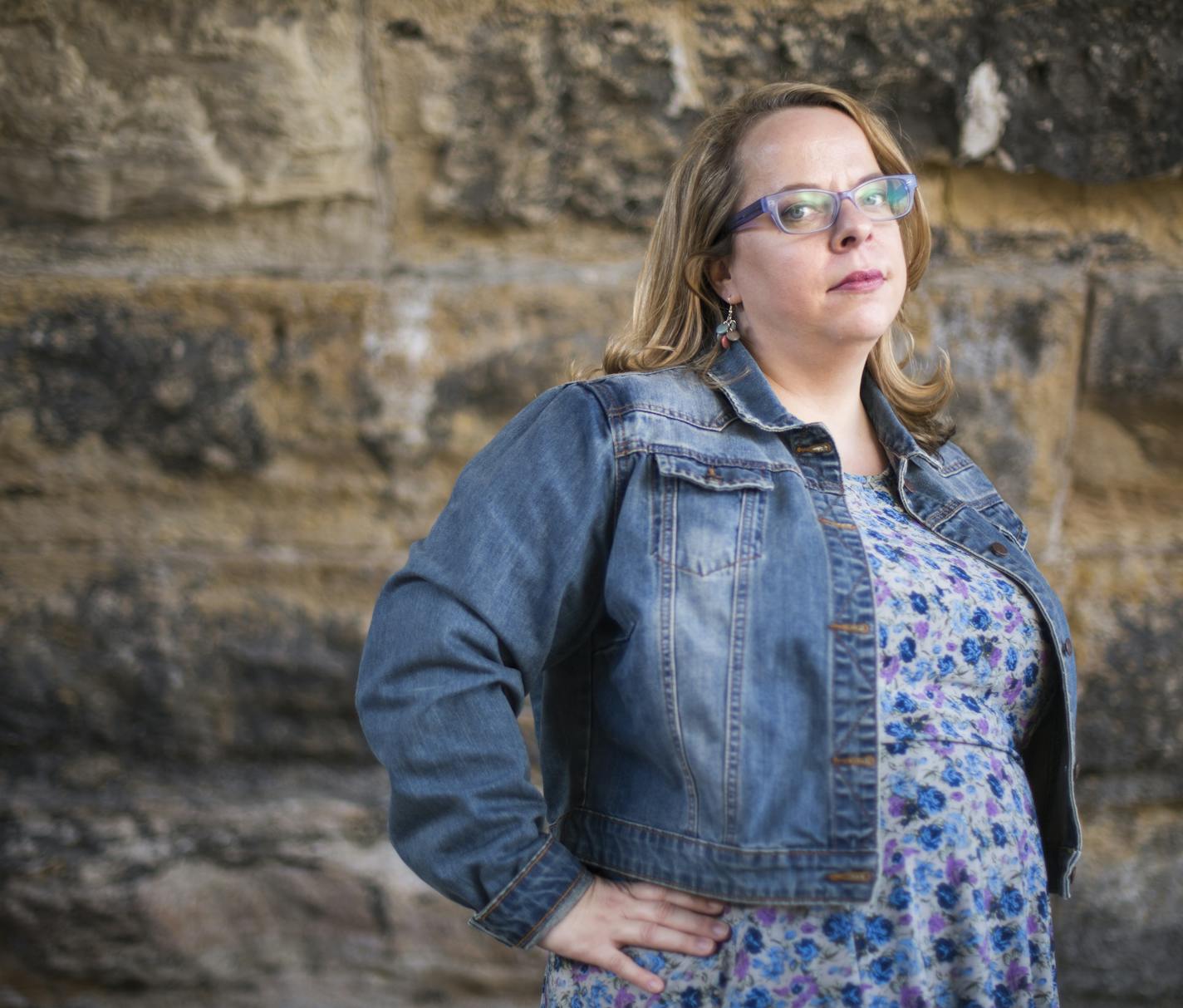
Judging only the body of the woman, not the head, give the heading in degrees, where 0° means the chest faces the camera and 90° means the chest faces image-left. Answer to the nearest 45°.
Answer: approximately 315°
